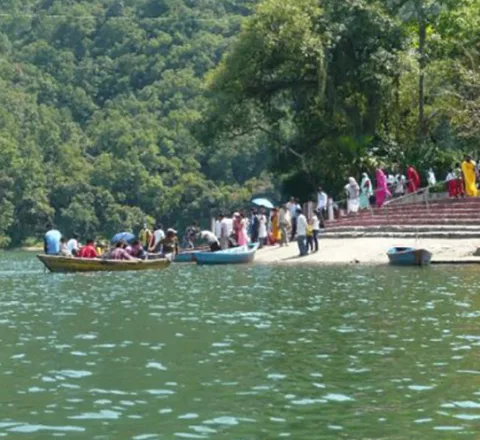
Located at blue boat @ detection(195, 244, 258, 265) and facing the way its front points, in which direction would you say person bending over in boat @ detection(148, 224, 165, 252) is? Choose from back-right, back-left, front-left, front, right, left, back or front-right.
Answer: back-left

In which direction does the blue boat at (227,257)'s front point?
to the viewer's right

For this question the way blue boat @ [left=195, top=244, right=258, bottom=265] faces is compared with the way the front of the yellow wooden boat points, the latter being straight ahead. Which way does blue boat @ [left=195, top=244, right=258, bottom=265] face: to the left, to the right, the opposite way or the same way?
the opposite way

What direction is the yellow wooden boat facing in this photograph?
to the viewer's left

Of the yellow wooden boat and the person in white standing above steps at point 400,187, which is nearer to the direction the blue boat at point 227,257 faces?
the person in white standing above steps

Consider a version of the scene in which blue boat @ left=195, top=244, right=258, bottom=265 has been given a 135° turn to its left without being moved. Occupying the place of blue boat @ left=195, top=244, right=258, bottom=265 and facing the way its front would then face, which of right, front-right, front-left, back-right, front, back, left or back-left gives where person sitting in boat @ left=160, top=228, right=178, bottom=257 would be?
front

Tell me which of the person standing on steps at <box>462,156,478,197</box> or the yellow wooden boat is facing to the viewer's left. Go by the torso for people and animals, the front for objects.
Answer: the yellow wooden boat
